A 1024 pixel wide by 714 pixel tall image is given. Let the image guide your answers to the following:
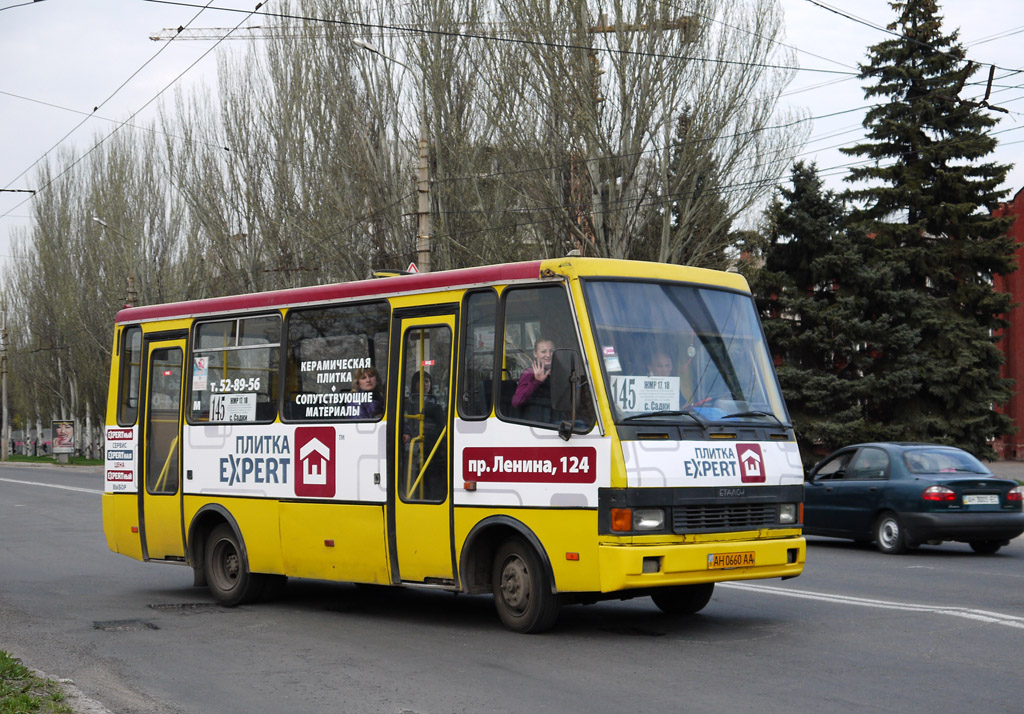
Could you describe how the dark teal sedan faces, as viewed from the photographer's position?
facing away from the viewer and to the left of the viewer

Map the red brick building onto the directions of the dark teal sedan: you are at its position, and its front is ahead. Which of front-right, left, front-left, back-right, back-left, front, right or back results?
front-right

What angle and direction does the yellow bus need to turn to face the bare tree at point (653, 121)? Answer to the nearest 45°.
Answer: approximately 135° to its left

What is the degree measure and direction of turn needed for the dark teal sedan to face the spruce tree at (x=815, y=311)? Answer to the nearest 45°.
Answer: approximately 45° to its right

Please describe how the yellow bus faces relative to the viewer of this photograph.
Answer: facing the viewer and to the right of the viewer

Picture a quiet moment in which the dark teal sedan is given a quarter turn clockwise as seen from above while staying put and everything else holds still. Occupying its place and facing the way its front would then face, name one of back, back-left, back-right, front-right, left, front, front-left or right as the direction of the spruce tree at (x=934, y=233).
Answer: front-left

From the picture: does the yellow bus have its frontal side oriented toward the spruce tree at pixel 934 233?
no

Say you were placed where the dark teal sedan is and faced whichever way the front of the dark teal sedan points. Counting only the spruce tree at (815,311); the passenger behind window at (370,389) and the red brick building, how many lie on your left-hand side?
1

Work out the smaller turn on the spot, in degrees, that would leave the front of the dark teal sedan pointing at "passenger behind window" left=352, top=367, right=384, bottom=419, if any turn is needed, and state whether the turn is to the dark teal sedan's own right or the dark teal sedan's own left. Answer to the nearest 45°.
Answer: approximately 90° to the dark teal sedan's own left

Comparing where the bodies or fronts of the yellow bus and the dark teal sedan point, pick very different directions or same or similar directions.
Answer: very different directions

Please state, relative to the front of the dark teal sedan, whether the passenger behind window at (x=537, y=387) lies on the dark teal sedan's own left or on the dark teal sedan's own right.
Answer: on the dark teal sedan's own left
